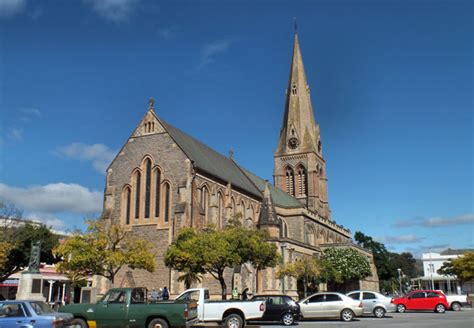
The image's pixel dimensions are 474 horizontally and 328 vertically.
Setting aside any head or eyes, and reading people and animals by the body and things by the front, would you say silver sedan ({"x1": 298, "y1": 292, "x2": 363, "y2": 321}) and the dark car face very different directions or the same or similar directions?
same or similar directions

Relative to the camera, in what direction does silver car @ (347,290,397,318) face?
facing to the left of the viewer

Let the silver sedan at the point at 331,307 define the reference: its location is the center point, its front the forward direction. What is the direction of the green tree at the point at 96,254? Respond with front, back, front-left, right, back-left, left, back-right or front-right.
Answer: front

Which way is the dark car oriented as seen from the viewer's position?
to the viewer's left

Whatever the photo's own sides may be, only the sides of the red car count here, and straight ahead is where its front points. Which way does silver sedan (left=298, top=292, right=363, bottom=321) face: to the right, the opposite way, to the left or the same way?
the same way

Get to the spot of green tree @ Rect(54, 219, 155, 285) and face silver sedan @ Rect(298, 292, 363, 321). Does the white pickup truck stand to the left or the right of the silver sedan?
right

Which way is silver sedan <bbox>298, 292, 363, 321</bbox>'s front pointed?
to the viewer's left

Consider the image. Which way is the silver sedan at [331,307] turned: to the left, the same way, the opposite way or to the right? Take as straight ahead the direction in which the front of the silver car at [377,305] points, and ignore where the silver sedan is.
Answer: the same way

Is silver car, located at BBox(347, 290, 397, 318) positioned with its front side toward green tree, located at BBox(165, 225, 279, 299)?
yes

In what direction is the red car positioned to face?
to the viewer's left

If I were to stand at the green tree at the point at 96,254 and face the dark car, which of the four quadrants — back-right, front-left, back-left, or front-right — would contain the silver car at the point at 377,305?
front-left

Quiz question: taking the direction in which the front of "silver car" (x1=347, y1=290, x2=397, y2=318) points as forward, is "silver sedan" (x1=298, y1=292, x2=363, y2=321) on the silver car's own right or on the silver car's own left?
on the silver car's own left

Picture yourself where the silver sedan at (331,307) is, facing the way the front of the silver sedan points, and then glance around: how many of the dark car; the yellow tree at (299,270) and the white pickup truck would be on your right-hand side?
1

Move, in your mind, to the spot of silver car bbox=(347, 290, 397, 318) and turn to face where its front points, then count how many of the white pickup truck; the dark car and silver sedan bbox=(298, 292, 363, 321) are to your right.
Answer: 0
